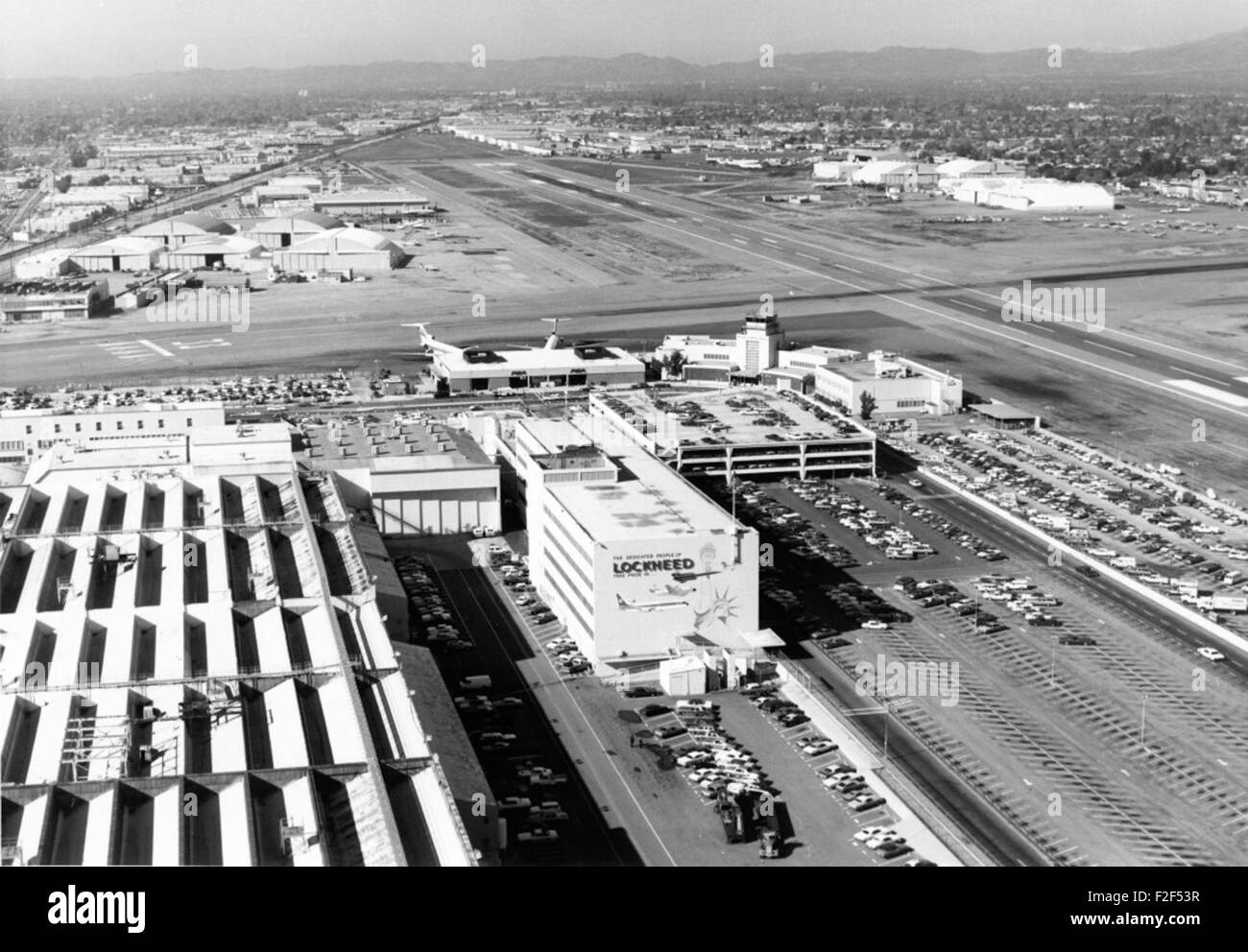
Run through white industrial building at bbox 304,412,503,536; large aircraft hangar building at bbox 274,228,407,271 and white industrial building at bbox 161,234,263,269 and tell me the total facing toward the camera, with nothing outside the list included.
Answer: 3

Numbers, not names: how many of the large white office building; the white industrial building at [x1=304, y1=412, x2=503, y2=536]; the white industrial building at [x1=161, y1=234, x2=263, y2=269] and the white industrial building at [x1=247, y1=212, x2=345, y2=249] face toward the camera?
4

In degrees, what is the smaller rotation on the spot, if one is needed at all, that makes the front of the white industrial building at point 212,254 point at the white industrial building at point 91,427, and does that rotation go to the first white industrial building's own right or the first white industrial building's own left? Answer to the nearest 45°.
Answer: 0° — it already faces it

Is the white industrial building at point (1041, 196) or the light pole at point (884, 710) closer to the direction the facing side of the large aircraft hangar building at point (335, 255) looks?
the light pole

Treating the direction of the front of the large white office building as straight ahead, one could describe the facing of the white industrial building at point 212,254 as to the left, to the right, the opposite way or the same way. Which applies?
the same way

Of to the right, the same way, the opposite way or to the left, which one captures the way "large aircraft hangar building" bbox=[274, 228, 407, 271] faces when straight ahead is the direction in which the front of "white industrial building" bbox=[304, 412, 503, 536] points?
the same way

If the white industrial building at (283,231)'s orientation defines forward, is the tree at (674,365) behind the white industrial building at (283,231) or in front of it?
in front

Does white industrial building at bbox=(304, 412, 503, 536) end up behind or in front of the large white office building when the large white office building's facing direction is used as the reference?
behind

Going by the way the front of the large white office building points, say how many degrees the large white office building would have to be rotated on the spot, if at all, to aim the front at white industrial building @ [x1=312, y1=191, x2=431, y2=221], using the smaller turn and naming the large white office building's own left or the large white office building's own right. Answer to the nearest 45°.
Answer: approximately 180°

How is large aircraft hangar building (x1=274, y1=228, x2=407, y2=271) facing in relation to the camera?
toward the camera

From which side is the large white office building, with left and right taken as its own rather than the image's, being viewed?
front

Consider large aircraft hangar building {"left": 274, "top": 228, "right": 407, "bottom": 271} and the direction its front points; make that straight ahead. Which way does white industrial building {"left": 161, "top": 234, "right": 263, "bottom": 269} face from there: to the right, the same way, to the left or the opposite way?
the same way

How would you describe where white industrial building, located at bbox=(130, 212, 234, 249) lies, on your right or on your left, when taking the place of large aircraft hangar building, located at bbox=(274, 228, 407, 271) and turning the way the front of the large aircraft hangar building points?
on your right

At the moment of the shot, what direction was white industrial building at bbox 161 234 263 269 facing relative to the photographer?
facing the viewer

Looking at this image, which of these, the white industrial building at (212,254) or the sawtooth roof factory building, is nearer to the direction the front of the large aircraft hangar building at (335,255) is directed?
the sawtooth roof factory building

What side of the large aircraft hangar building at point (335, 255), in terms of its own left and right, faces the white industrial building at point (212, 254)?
right
